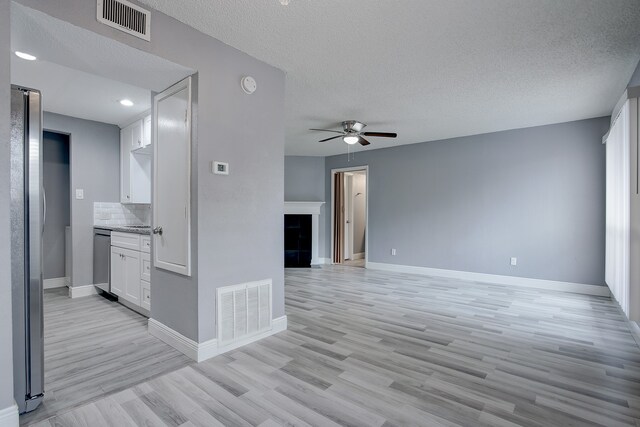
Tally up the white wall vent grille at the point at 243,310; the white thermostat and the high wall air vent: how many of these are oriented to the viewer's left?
0

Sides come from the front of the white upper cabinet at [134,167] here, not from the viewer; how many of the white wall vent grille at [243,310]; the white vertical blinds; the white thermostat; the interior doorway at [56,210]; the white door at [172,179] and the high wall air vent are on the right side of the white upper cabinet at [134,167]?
1

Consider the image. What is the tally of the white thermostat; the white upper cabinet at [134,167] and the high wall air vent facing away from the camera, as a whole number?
0

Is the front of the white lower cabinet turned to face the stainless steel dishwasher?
no

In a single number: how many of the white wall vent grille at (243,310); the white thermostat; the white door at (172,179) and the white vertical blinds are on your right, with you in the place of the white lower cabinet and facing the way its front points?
0

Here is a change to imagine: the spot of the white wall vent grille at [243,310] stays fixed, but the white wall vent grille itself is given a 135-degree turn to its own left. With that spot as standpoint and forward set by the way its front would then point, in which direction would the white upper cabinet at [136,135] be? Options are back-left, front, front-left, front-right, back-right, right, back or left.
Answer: front-left

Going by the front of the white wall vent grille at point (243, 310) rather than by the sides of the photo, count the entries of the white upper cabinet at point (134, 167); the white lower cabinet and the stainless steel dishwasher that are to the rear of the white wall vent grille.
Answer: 3

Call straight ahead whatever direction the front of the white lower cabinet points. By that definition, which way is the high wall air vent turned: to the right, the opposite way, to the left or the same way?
to the left

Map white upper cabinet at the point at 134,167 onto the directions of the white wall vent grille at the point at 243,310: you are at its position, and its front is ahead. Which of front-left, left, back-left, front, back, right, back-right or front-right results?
back

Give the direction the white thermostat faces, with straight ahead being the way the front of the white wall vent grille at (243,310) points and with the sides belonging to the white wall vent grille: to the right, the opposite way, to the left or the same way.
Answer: the same way

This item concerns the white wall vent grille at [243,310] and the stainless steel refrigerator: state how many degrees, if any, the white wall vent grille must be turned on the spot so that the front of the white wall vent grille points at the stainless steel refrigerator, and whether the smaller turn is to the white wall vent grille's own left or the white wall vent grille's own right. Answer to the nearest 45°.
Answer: approximately 90° to the white wall vent grille's own right

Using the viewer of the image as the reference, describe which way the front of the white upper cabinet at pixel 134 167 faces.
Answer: facing the viewer and to the left of the viewer

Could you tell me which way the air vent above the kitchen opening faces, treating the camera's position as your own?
facing the viewer and to the right of the viewer

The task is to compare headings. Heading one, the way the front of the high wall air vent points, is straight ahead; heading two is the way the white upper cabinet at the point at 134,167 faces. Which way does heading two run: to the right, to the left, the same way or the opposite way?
to the right
